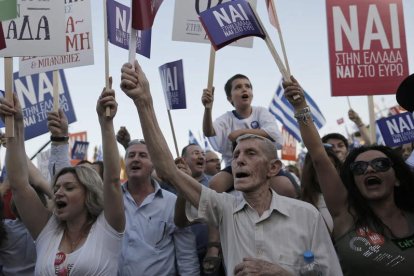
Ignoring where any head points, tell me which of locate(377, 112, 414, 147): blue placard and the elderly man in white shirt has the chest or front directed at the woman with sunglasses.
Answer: the blue placard

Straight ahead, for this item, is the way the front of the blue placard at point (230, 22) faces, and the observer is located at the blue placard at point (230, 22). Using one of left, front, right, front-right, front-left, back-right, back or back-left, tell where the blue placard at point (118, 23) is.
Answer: back-right

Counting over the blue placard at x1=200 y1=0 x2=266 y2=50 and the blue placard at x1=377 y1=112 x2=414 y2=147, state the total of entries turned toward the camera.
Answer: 2

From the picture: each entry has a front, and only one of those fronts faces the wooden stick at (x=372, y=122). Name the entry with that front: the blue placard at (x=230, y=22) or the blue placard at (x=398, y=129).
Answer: the blue placard at (x=398, y=129)

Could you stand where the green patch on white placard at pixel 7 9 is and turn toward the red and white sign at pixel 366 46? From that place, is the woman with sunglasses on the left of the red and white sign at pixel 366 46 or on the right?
right

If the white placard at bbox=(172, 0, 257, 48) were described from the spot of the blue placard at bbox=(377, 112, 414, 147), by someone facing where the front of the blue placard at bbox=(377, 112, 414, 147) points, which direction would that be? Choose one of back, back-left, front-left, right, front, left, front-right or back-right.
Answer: front-right

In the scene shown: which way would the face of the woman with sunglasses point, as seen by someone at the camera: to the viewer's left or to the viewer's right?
to the viewer's left
